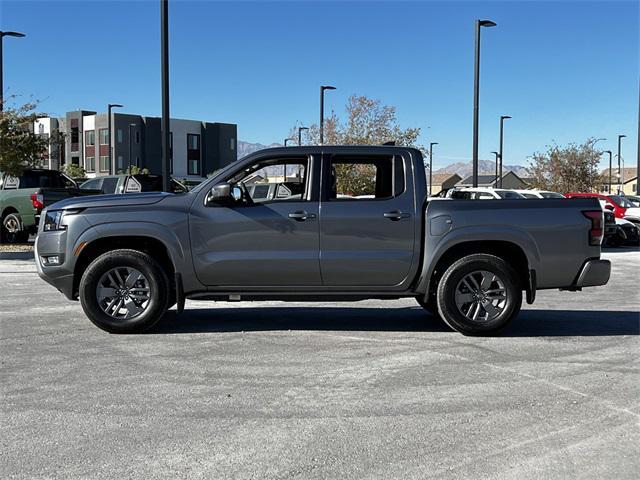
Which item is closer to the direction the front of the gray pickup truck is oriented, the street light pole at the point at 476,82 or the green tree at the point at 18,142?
the green tree

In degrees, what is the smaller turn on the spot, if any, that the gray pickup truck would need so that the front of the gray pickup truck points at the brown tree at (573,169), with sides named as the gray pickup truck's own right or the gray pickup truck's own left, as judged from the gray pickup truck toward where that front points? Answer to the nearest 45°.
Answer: approximately 90° to the gray pickup truck's own right

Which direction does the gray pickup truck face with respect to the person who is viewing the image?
facing to the left of the viewer

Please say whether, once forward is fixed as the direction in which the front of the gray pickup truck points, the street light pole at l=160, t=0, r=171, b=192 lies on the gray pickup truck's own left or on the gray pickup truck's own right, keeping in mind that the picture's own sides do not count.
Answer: on the gray pickup truck's own right

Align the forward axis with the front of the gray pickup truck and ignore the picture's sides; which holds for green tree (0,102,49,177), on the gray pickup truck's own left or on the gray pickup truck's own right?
on the gray pickup truck's own right

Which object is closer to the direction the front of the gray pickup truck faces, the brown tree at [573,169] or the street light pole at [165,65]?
the street light pole

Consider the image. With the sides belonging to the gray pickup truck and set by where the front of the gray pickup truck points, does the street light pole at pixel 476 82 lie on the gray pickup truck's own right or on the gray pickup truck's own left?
on the gray pickup truck's own right

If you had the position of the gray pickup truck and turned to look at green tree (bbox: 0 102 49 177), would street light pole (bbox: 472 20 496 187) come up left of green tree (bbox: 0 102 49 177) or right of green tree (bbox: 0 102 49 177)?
right
